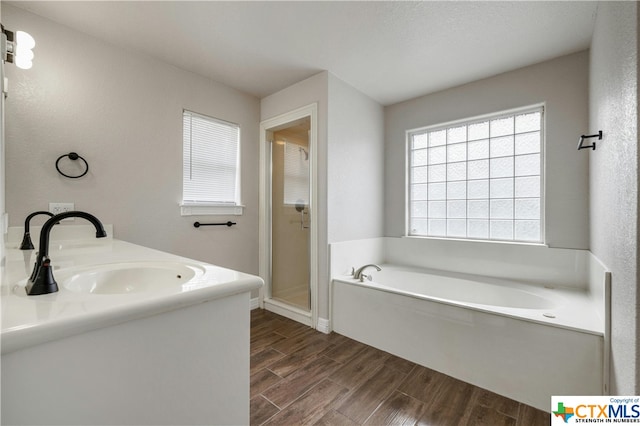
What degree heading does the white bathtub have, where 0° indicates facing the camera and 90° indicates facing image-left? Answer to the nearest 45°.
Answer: approximately 45°

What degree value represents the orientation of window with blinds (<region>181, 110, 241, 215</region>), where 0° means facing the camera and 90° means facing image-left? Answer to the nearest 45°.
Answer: approximately 315°

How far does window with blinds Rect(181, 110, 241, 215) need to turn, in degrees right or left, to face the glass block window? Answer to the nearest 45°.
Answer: approximately 45° to its left
